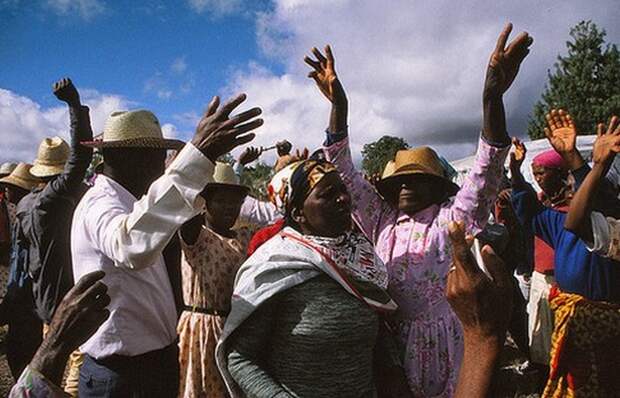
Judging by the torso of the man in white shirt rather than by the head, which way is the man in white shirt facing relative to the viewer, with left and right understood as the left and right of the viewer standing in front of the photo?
facing to the right of the viewer

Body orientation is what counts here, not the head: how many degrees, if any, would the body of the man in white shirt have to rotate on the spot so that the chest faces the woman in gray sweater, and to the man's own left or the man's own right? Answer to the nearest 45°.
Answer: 0° — they already face them

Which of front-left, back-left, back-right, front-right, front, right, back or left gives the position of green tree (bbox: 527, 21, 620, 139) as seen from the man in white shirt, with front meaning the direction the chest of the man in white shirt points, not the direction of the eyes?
front-left

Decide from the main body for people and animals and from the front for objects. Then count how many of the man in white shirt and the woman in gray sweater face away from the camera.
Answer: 0

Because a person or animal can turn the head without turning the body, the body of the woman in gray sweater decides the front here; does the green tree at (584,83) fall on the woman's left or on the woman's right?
on the woman's left

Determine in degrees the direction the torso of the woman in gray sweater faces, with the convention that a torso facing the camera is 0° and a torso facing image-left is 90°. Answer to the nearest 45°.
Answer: approximately 315°
